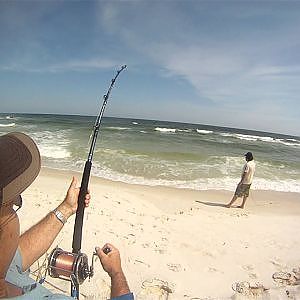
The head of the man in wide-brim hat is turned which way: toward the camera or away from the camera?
away from the camera

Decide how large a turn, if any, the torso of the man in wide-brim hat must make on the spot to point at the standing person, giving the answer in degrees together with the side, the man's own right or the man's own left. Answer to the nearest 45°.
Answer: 0° — they already face them

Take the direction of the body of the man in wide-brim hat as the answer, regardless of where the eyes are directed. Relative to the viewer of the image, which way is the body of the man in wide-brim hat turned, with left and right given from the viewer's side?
facing away from the viewer and to the right of the viewer
